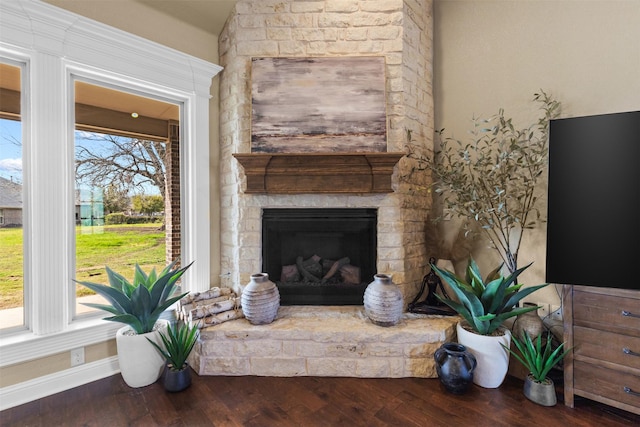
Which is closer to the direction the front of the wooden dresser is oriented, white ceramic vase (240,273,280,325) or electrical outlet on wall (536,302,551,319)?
the white ceramic vase

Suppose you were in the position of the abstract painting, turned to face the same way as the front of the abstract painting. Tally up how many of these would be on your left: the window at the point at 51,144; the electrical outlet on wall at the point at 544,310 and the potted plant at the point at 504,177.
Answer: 2

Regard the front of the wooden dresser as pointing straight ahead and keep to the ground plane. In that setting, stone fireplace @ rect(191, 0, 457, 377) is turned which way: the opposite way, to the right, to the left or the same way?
to the left

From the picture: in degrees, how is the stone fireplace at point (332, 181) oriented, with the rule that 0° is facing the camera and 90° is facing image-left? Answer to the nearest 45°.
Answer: approximately 0°

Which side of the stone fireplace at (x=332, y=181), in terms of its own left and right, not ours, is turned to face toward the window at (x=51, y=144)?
right
